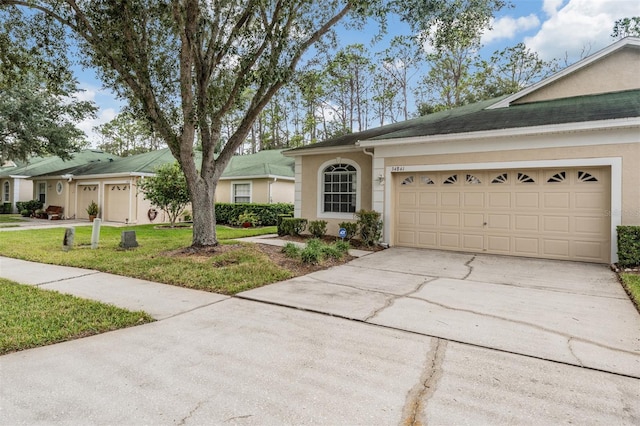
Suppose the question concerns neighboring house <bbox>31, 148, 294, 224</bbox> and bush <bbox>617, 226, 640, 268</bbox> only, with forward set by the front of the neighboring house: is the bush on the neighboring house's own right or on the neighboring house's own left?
on the neighboring house's own left

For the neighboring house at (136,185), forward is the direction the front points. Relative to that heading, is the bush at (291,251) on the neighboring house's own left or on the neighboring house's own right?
on the neighboring house's own left

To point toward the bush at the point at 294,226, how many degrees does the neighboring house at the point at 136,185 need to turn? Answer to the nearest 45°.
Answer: approximately 90° to its left

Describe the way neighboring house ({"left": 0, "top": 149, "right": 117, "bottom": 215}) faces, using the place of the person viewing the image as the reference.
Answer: facing the viewer and to the left of the viewer

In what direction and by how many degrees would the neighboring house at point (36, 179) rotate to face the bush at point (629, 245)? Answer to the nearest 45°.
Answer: approximately 45° to its left

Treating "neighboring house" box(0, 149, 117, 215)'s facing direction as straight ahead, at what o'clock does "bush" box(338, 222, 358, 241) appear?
The bush is roughly at 10 o'clock from the neighboring house.

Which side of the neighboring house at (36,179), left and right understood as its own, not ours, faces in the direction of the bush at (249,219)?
left
